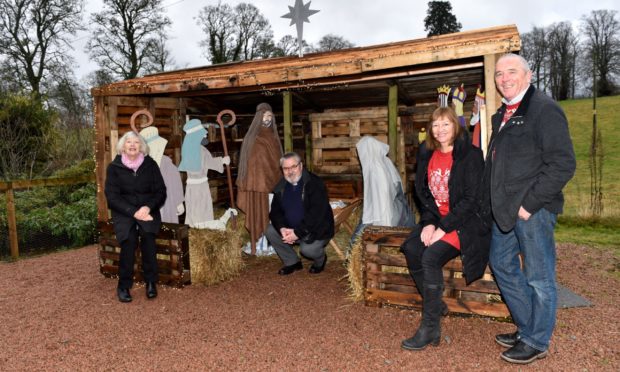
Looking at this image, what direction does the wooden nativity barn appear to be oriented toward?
toward the camera

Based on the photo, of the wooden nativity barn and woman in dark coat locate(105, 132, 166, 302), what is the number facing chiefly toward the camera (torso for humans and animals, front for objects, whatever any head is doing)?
2

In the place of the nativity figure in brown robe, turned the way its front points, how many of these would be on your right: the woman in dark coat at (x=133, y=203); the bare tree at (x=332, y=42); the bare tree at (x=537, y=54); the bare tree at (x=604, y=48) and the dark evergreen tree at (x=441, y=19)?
1

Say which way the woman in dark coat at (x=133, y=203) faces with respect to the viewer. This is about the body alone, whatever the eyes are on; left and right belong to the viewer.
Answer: facing the viewer

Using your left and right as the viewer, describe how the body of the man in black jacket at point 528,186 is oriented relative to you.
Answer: facing the viewer and to the left of the viewer

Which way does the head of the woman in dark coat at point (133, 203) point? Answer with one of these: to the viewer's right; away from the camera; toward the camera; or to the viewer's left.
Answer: toward the camera

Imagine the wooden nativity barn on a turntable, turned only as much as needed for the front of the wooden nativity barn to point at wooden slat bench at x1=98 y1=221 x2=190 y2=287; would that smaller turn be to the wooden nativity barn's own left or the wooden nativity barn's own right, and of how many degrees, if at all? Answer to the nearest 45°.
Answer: approximately 45° to the wooden nativity barn's own right

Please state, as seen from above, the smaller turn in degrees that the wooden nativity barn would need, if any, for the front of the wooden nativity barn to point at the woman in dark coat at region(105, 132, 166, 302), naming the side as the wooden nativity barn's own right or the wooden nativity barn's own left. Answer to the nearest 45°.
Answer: approximately 45° to the wooden nativity barn's own right

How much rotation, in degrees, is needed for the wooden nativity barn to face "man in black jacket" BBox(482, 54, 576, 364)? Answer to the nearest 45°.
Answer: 0° — it already faces them

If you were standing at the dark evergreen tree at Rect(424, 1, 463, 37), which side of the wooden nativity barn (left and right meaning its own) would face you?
back

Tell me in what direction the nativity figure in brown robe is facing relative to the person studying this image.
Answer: facing the viewer and to the right of the viewer

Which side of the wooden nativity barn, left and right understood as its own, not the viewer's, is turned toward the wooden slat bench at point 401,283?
front

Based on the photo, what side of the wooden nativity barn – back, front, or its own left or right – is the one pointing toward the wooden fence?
right

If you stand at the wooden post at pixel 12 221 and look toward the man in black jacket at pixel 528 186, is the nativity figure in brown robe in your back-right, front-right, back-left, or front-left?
front-left
